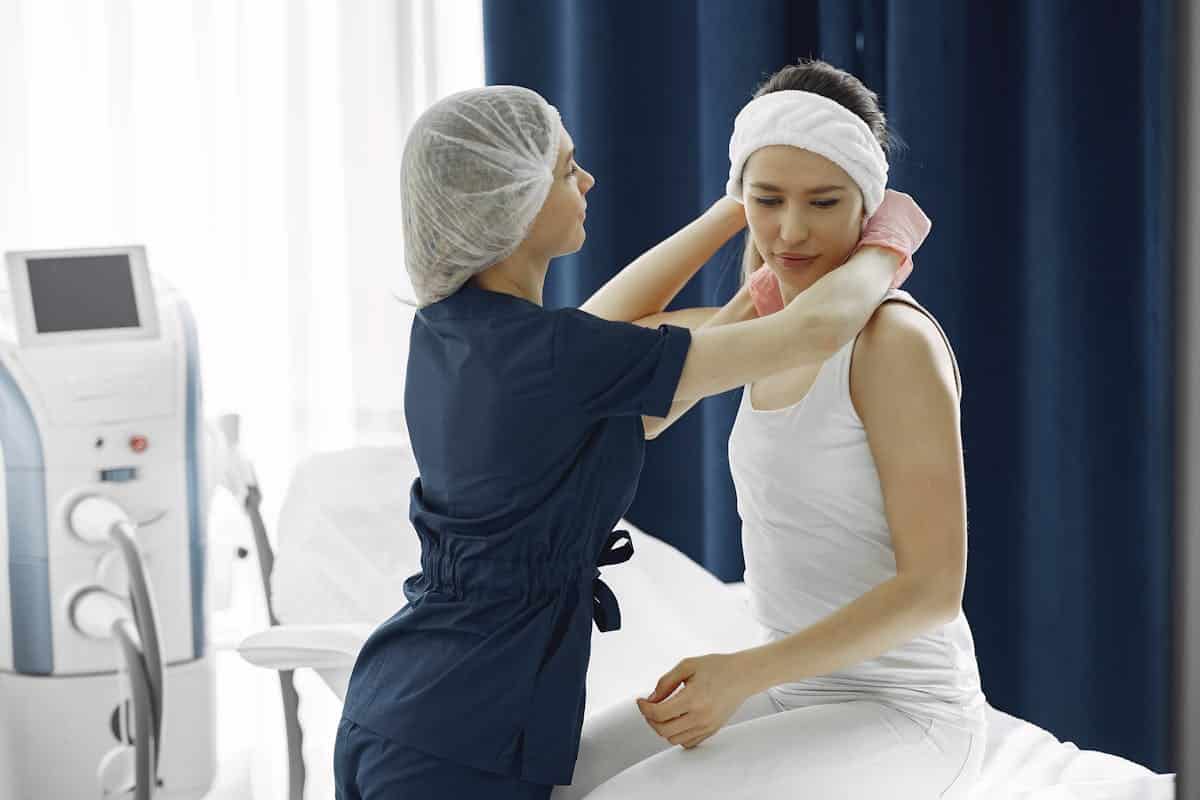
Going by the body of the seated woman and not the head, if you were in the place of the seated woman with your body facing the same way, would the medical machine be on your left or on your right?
on your right

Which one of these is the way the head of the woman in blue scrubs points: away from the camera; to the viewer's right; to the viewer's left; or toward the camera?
to the viewer's right

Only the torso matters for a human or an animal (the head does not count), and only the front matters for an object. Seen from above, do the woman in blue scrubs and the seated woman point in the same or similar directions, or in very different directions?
very different directions

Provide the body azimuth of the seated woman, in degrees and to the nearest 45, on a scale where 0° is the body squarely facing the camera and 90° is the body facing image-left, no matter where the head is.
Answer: approximately 45°

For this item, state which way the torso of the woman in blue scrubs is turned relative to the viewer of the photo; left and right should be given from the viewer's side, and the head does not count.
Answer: facing away from the viewer and to the right of the viewer
